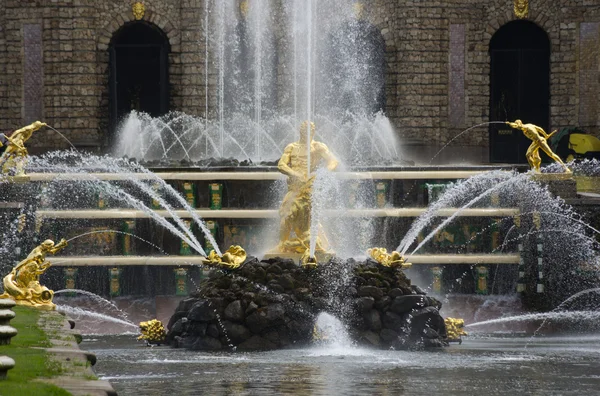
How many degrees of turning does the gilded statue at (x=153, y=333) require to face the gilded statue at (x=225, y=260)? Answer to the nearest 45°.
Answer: approximately 180°

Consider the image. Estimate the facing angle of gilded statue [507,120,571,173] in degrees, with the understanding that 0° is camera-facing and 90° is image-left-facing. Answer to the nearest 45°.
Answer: approximately 90°

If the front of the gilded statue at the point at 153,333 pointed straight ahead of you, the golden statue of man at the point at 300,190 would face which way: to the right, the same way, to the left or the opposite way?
to the left

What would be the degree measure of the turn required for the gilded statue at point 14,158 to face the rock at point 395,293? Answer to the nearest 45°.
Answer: approximately 45° to its right

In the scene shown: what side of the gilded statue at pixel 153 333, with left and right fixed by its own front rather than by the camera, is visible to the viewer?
left

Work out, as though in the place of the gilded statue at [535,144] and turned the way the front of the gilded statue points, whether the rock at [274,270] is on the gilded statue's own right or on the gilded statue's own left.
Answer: on the gilded statue's own left

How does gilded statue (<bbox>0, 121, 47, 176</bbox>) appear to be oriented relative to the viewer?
to the viewer's right

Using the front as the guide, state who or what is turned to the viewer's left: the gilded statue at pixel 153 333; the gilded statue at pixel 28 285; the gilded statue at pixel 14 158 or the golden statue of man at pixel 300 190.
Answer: the gilded statue at pixel 153 333

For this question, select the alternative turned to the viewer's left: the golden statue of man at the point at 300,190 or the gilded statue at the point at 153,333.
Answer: the gilded statue

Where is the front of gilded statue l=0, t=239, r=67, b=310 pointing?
to the viewer's right
